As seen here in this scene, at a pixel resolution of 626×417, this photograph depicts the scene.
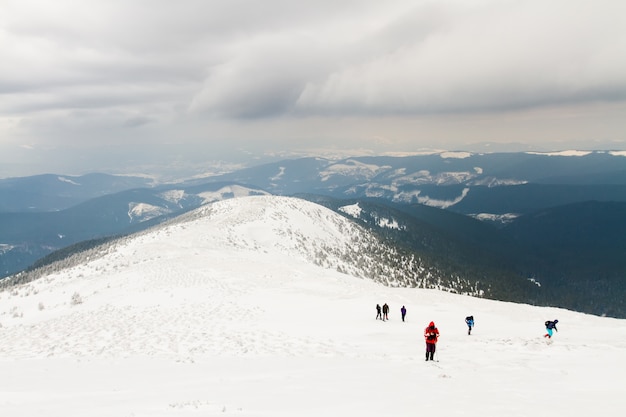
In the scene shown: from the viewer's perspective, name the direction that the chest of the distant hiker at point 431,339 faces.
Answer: toward the camera

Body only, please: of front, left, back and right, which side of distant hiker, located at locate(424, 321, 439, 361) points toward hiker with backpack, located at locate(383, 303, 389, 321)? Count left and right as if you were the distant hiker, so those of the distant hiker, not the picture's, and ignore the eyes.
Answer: back
